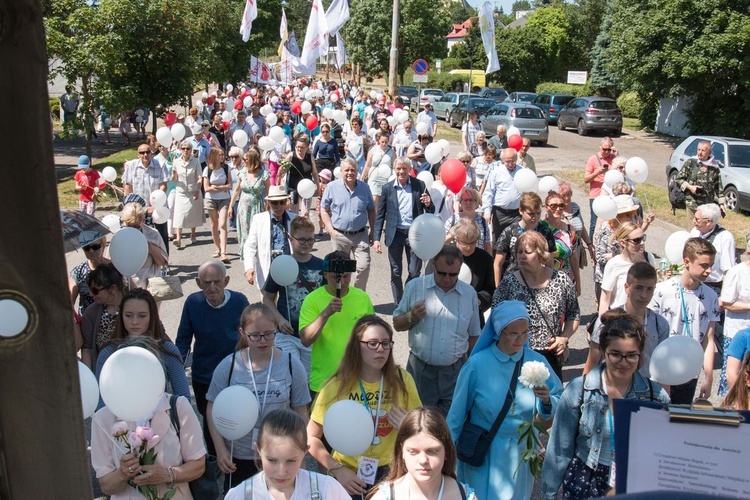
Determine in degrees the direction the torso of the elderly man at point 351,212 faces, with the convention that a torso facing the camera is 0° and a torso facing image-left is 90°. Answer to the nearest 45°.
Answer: approximately 0°

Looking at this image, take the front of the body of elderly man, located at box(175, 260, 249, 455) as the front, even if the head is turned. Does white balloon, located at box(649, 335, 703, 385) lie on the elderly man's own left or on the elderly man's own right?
on the elderly man's own left

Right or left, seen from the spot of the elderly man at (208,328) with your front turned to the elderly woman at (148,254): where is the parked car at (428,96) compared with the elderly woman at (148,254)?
right

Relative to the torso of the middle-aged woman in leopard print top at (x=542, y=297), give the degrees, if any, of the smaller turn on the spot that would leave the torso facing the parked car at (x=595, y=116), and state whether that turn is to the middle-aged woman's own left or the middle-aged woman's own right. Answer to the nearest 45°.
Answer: approximately 180°

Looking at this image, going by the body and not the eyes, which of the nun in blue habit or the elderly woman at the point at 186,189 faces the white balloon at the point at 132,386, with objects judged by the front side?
the elderly woman

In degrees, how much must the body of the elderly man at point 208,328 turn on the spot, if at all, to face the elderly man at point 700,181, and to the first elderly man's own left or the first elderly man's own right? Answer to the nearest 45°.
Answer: approximately 135° to the first elderly man's own left

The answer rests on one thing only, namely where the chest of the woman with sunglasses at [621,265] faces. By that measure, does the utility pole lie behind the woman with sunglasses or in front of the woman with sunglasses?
behind

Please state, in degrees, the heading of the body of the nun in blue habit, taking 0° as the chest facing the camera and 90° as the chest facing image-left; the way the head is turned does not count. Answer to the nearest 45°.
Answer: approximately 315°

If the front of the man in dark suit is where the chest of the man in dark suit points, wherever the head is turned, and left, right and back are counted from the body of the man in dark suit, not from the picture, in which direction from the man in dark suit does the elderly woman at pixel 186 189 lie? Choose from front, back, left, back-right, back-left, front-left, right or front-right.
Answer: back-right

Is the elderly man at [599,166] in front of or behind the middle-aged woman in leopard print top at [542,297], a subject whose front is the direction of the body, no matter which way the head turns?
behind

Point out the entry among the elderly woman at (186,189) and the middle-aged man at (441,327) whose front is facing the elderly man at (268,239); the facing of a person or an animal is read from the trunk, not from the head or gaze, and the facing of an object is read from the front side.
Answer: the elderly woman

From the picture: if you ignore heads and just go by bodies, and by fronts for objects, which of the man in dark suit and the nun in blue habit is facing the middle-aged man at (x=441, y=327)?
the man in dark suit
